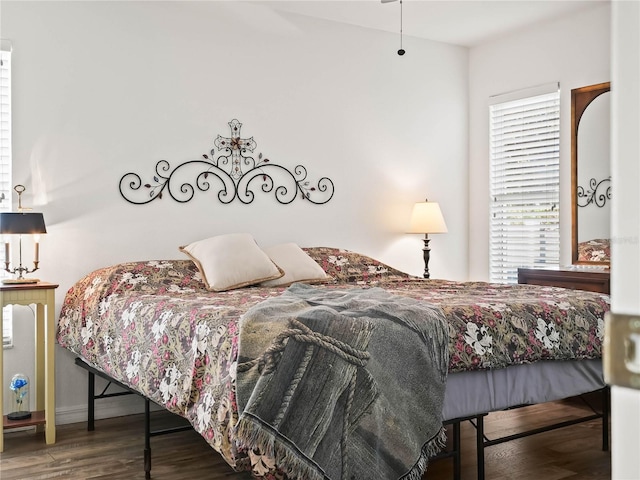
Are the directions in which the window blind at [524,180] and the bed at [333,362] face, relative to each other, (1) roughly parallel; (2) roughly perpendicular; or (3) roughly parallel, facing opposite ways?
roughly perpendicular

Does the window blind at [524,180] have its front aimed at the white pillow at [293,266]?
yes

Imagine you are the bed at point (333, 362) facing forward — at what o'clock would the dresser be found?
The dresser is roughly at 9 o'clock from the bed.

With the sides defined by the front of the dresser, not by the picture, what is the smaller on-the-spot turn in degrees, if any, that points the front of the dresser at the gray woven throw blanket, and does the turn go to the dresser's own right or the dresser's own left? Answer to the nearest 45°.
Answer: approximately 45° to the dresser's own left

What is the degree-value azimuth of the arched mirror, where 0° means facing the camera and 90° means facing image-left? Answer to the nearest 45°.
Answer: approximately 45°

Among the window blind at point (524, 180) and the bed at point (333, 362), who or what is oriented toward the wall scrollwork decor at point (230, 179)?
the window blind

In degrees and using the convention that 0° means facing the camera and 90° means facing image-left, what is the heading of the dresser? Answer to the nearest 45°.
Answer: approximately 45°
